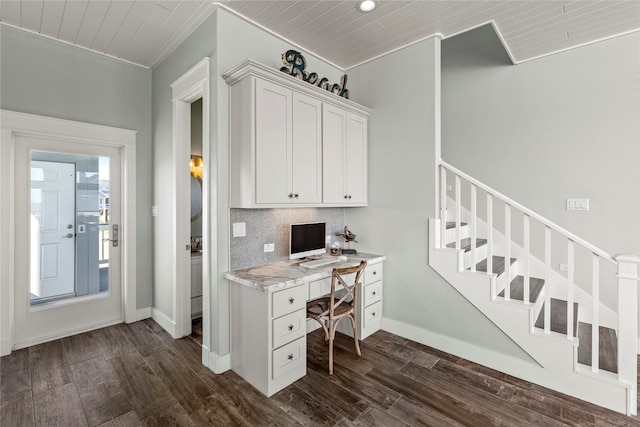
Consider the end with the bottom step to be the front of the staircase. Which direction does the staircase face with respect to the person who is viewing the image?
facing the viewer and to the right of the viewer

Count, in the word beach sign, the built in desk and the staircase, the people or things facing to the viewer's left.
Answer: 0

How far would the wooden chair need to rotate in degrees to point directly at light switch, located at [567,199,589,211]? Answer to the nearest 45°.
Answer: approximately 135° to its right

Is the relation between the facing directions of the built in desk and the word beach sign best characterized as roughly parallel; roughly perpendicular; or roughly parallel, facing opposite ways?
roughly parallel

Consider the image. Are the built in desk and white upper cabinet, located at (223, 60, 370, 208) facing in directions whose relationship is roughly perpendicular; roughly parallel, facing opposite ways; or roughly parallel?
roughly parallel

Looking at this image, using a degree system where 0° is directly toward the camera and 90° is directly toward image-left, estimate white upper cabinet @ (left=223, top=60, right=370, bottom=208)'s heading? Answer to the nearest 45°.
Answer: approximately 315°

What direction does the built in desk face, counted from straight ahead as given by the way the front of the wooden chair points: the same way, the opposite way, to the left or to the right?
the opposite way

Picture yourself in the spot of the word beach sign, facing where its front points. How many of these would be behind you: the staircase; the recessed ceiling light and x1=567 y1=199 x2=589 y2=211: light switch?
0

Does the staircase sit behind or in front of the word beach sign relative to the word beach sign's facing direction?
in front
